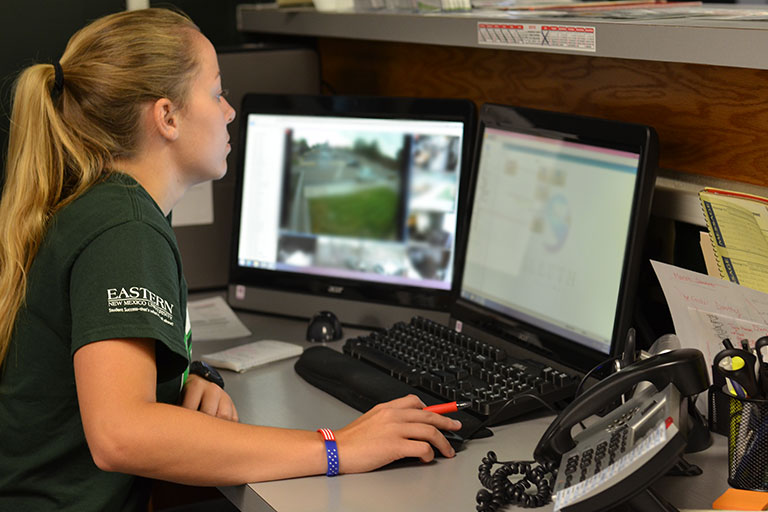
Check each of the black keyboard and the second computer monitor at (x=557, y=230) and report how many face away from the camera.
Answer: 0

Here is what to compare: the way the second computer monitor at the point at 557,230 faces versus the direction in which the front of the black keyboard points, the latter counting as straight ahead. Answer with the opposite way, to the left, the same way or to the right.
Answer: the same way

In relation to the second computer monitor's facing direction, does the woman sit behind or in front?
in front

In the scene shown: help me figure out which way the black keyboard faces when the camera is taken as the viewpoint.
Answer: facing the viewer and to the left of the viewer
